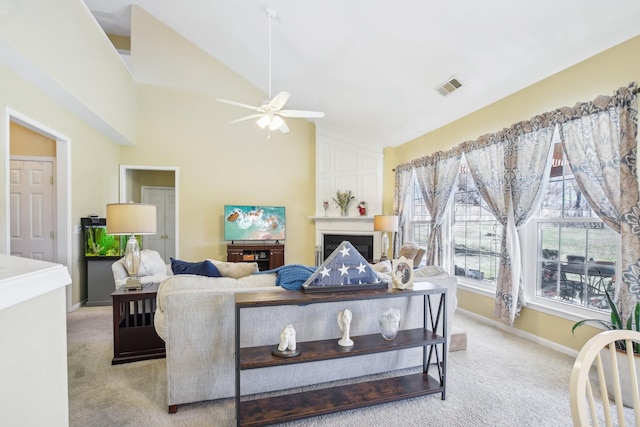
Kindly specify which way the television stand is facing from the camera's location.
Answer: facing the viewer

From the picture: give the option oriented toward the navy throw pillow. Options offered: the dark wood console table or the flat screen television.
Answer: the flat screen television

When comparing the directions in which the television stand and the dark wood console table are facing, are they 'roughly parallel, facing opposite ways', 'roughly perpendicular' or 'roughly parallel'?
roughly parallel

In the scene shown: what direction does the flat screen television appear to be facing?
toward the camera

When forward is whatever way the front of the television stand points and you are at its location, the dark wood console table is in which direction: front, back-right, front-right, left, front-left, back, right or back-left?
front

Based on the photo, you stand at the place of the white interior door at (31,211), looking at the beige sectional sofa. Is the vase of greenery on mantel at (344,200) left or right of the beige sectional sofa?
left

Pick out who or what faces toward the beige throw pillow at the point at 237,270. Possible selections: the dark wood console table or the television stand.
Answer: the television stand

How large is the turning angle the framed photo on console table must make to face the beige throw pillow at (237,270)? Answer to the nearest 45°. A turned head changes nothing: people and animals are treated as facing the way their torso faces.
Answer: approximately 90° to its right

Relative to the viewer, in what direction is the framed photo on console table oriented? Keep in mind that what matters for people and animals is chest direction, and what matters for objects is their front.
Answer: toward the camera

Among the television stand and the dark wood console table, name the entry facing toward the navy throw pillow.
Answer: the television stand

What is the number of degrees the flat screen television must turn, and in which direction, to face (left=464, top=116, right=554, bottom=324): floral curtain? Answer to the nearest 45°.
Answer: approximately 45° to its left

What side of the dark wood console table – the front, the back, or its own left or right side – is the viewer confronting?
front

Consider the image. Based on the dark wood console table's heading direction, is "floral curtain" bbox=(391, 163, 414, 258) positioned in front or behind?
behind

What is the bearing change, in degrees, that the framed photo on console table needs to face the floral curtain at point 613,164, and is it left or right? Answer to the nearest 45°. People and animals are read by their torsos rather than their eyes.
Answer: approximately 135° to its left

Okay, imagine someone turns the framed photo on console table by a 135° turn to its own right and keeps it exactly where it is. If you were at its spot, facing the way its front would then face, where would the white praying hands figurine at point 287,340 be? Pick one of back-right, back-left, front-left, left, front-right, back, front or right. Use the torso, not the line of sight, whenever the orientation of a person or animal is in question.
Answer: left
